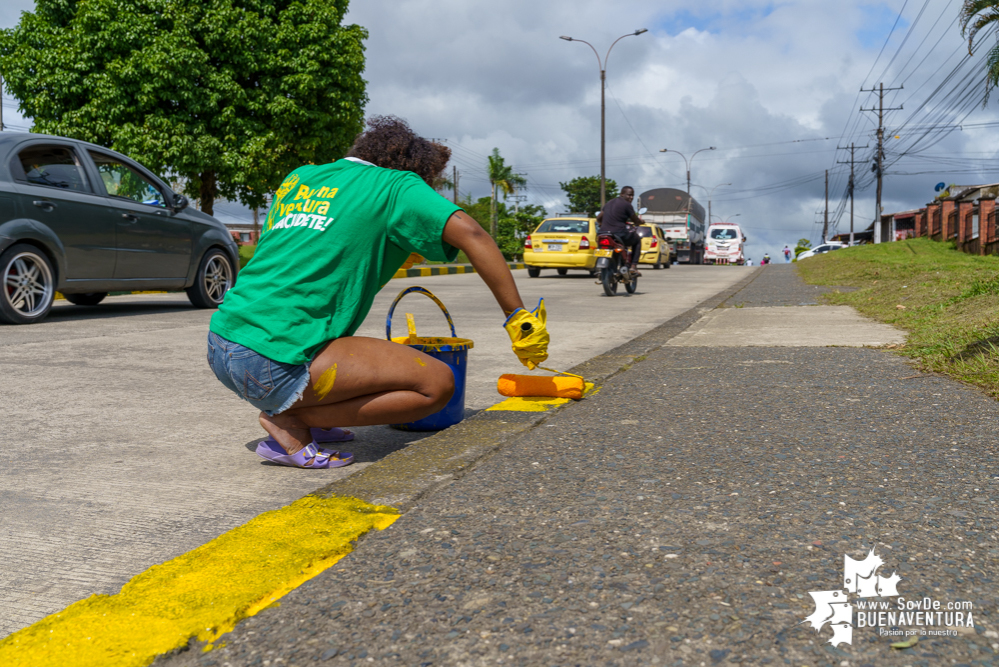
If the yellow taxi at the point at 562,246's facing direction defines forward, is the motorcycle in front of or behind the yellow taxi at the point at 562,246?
behind

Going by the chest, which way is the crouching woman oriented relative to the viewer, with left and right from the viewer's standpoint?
facing away from the viewer and to the right of the viewer

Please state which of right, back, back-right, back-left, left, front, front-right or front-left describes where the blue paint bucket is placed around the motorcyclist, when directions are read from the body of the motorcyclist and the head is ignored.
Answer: back-right

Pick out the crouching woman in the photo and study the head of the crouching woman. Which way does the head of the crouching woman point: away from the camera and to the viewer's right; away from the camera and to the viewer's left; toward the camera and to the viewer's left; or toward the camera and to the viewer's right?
away from the camera and to the viewer's right

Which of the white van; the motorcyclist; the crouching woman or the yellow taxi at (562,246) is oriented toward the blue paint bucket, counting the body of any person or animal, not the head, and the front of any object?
the crouching woman

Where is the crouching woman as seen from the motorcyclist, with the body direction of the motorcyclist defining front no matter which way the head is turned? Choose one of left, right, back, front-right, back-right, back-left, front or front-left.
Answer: back-right

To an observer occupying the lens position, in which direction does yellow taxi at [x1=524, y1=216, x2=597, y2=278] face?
facing away from the viewer

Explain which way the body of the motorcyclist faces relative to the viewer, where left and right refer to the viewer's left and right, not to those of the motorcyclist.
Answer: facing away from the viewer and to the right of the viewer

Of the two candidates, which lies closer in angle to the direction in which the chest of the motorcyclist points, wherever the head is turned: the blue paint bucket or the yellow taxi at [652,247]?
the yellow taxi

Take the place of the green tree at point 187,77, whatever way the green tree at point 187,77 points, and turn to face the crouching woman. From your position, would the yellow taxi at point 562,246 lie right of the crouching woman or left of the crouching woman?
left
